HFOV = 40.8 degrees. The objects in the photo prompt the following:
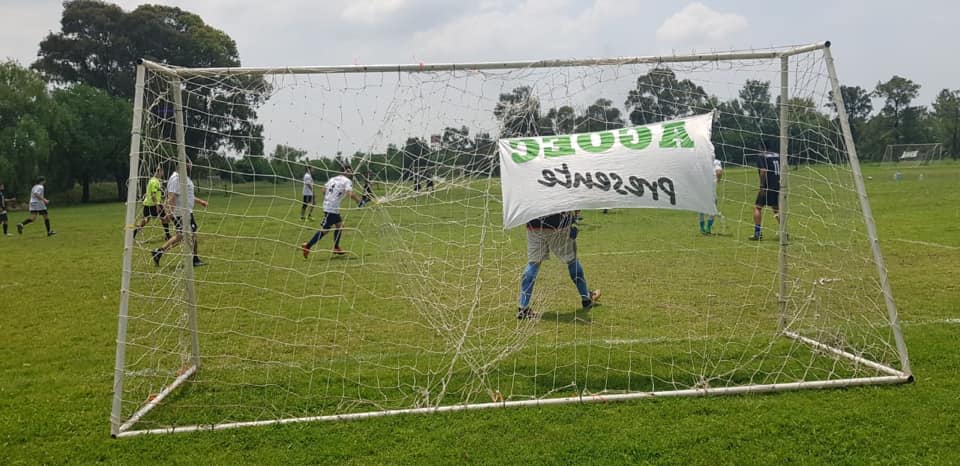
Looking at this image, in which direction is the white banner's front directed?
away from the camera

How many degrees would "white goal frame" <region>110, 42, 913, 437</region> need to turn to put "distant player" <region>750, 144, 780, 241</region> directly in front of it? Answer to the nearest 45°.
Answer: approximately 45° to its right

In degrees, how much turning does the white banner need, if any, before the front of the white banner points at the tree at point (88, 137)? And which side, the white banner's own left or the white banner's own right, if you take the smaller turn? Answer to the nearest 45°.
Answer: approximately 45° to the white banner's own left

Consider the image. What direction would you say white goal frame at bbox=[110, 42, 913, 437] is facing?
away from the camera

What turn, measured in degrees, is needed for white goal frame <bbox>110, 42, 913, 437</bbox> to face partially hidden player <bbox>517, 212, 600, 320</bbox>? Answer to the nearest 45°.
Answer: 0° — it already faces them

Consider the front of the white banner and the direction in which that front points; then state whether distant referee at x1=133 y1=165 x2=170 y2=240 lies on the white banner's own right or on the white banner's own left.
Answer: on the white banner's own left
